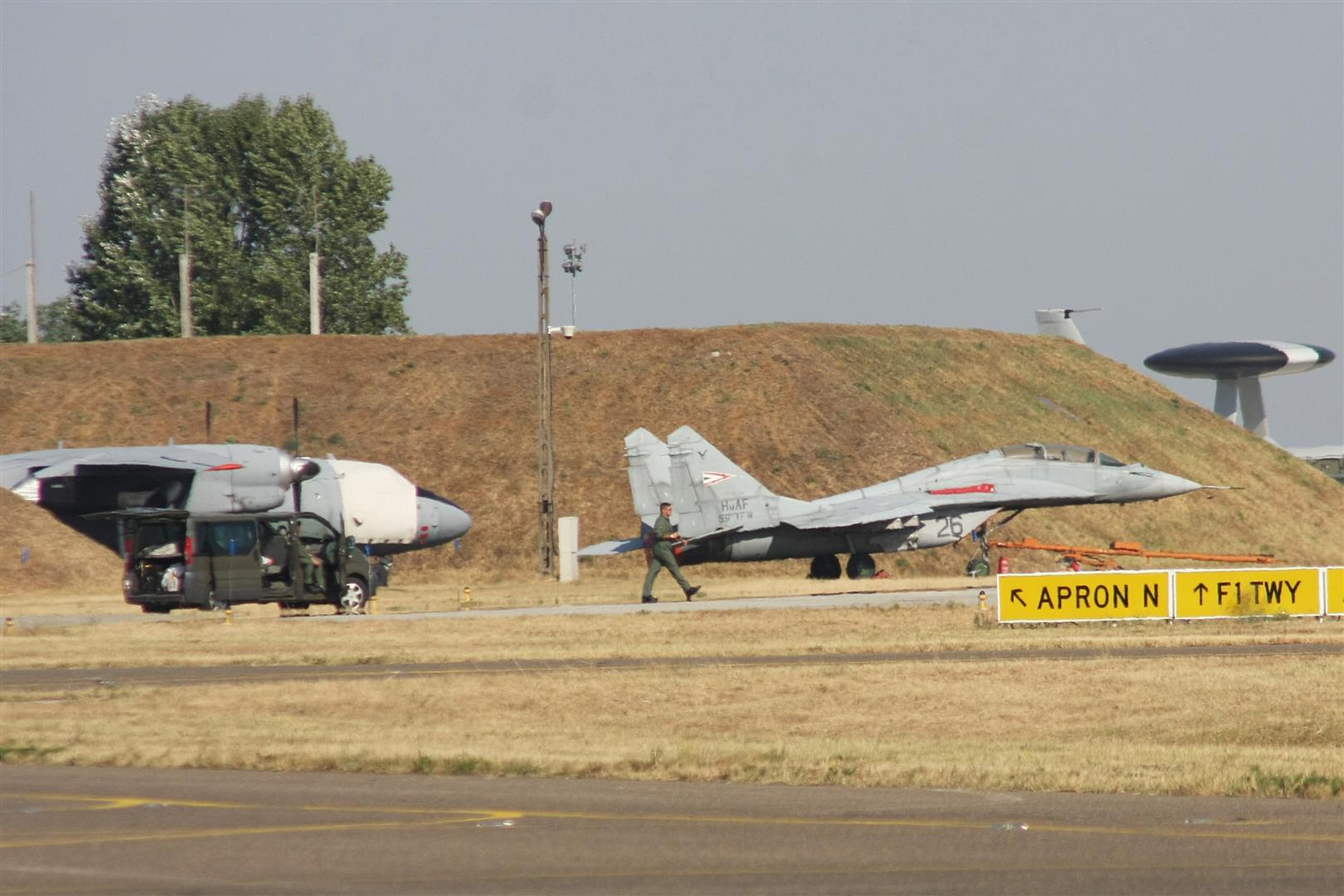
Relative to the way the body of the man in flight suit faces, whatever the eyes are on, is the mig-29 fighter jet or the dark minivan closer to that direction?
the mig-29 fighter jet

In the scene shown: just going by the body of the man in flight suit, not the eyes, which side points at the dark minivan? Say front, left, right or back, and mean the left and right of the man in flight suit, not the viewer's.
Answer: back

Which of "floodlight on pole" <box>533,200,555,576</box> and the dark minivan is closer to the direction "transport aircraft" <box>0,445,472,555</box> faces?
the floodlight on pole

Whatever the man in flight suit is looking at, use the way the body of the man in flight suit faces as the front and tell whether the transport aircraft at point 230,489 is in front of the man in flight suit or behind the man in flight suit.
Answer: behind

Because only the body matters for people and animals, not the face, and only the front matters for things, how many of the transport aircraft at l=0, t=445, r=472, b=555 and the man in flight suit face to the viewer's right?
2

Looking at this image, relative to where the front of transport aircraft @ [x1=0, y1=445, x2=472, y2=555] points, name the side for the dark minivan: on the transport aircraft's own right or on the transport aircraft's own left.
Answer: on the transport aircraft's own right

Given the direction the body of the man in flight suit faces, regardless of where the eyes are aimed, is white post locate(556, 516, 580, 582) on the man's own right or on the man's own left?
on the man's own left

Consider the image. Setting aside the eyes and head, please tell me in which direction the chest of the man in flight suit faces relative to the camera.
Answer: to the viewer's right

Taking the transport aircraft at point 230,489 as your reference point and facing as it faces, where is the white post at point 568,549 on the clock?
The white post is roughly at 11 o'clock from the transport aircraft.

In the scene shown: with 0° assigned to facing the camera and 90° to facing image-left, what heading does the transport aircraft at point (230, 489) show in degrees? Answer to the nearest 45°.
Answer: approximately 270°

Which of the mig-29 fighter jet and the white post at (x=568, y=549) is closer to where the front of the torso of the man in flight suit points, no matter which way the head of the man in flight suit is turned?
the mig-29 fighter jet

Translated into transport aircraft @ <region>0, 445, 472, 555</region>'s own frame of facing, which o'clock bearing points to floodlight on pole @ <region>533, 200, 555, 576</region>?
The floodlight on pole is roughly at 11 o'clock from the transport aircraft.
